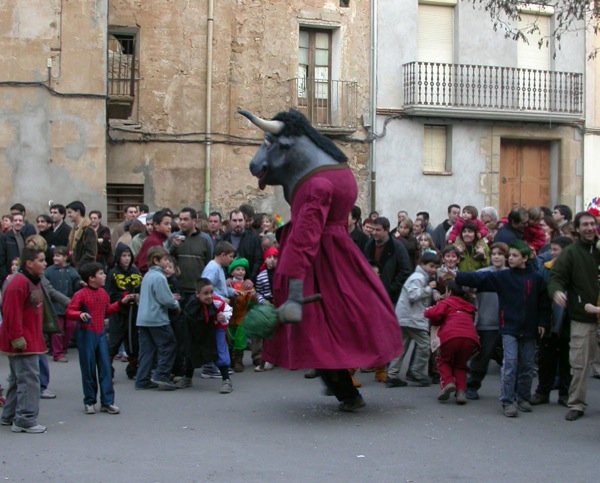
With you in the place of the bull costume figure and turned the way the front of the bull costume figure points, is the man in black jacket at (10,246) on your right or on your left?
on your right

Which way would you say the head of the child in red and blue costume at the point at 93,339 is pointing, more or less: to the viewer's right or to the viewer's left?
to the viewer's right

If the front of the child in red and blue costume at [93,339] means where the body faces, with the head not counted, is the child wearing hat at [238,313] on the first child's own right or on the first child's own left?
on the first child's own left

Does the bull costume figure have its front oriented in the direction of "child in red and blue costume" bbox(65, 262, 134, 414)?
yes

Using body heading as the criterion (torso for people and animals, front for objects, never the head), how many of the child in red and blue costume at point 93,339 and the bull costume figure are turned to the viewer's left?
1

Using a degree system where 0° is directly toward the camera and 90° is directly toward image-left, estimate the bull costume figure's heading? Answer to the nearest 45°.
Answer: approximately 90°

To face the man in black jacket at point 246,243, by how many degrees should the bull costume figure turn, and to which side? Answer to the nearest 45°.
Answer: approximately 90° to its right

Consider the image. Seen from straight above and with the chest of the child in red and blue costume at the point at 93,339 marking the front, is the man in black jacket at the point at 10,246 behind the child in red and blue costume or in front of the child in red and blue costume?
behind

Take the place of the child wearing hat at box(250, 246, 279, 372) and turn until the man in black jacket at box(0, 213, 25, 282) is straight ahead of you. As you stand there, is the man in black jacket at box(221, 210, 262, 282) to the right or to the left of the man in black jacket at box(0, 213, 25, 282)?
right

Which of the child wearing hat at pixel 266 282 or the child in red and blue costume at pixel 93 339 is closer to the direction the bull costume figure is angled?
the child in red and blue costume
